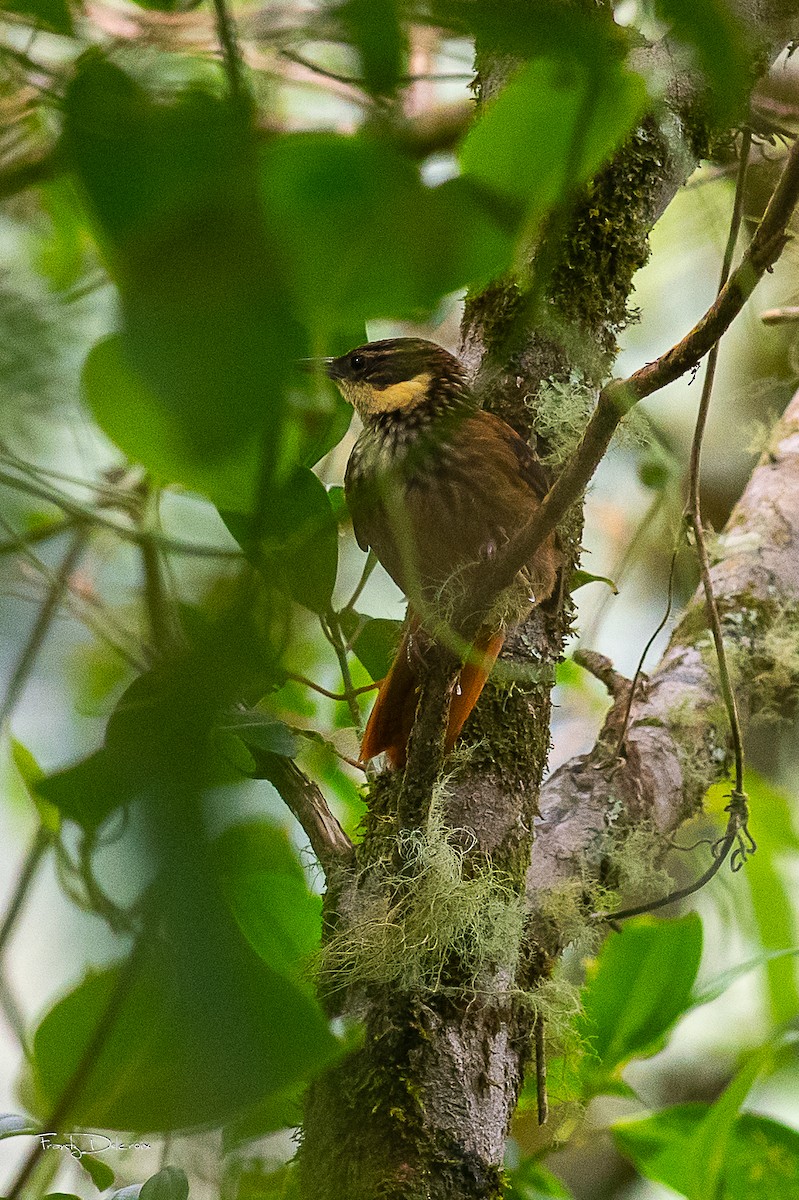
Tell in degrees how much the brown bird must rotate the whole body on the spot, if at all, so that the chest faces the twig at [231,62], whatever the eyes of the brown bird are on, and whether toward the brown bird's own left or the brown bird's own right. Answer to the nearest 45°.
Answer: approximately 45° to the brown bird's own left
